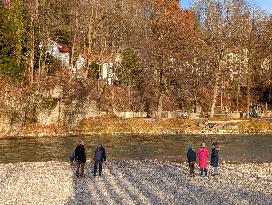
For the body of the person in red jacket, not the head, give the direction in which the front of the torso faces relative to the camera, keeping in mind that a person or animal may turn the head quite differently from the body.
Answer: away from the camera
